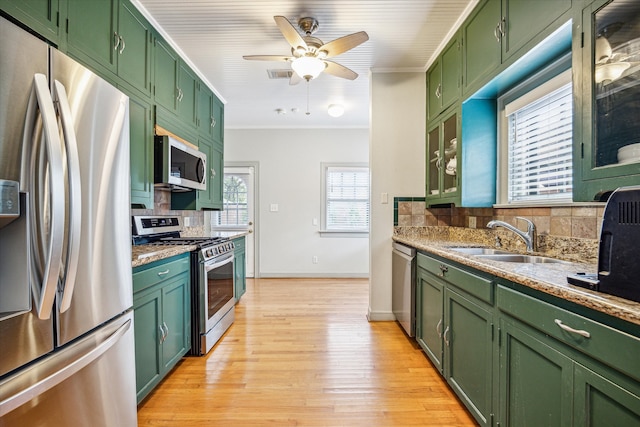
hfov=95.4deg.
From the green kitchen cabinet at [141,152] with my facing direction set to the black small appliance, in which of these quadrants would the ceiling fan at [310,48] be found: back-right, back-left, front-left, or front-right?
front-left

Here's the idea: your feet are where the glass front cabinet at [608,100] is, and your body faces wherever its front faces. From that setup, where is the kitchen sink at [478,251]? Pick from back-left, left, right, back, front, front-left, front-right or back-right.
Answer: right

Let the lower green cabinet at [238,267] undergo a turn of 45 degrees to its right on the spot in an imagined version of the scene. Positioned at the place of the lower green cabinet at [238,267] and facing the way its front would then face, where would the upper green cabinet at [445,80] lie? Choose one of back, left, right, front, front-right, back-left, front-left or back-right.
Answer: front

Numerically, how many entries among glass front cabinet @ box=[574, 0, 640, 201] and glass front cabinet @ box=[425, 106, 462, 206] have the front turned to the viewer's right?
0

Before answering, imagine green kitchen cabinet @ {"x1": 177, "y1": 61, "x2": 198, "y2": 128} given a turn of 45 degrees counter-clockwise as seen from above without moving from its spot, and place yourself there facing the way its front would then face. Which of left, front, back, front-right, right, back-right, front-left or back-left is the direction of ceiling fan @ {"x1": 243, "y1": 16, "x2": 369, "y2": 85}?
right

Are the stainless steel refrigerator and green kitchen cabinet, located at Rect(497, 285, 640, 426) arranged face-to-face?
yes

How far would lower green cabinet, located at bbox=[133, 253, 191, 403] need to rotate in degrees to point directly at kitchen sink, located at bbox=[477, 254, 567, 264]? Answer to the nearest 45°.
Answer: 0° — it already faces it

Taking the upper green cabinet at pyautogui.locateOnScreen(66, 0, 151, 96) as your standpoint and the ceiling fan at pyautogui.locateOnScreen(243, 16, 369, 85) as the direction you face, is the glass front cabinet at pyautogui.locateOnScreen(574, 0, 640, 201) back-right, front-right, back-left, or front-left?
front-right

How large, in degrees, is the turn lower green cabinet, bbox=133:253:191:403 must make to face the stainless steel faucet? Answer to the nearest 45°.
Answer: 0° — it already faces it

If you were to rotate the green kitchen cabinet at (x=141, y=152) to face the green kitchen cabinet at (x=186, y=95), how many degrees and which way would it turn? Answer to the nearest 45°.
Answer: approximately 90° to its left

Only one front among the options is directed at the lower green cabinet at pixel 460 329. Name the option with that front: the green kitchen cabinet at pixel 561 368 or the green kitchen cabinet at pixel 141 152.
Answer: the green kitchen cabinet at pixel 141 152

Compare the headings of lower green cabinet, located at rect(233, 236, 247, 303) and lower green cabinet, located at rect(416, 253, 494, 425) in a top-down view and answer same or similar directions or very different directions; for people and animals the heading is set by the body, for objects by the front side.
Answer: very different directions

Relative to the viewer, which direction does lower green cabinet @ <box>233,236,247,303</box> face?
to the viewer's right

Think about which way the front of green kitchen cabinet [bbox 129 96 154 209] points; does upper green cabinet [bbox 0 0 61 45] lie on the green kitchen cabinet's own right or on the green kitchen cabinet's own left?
on the green kitchen cabinet's own right

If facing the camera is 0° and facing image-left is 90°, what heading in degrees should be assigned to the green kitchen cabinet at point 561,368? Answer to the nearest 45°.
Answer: approximately 45°

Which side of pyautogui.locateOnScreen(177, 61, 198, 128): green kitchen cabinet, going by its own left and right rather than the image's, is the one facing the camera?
right

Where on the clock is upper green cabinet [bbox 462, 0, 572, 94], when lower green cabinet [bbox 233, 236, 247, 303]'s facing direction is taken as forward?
The upper green cabinet is roughly at 2 o'clock from the lower green cabinet.

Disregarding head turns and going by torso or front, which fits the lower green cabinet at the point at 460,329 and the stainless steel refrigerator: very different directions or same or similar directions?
very different directions

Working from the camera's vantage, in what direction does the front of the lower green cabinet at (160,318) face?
facing the viewer and to the right of the viewer
